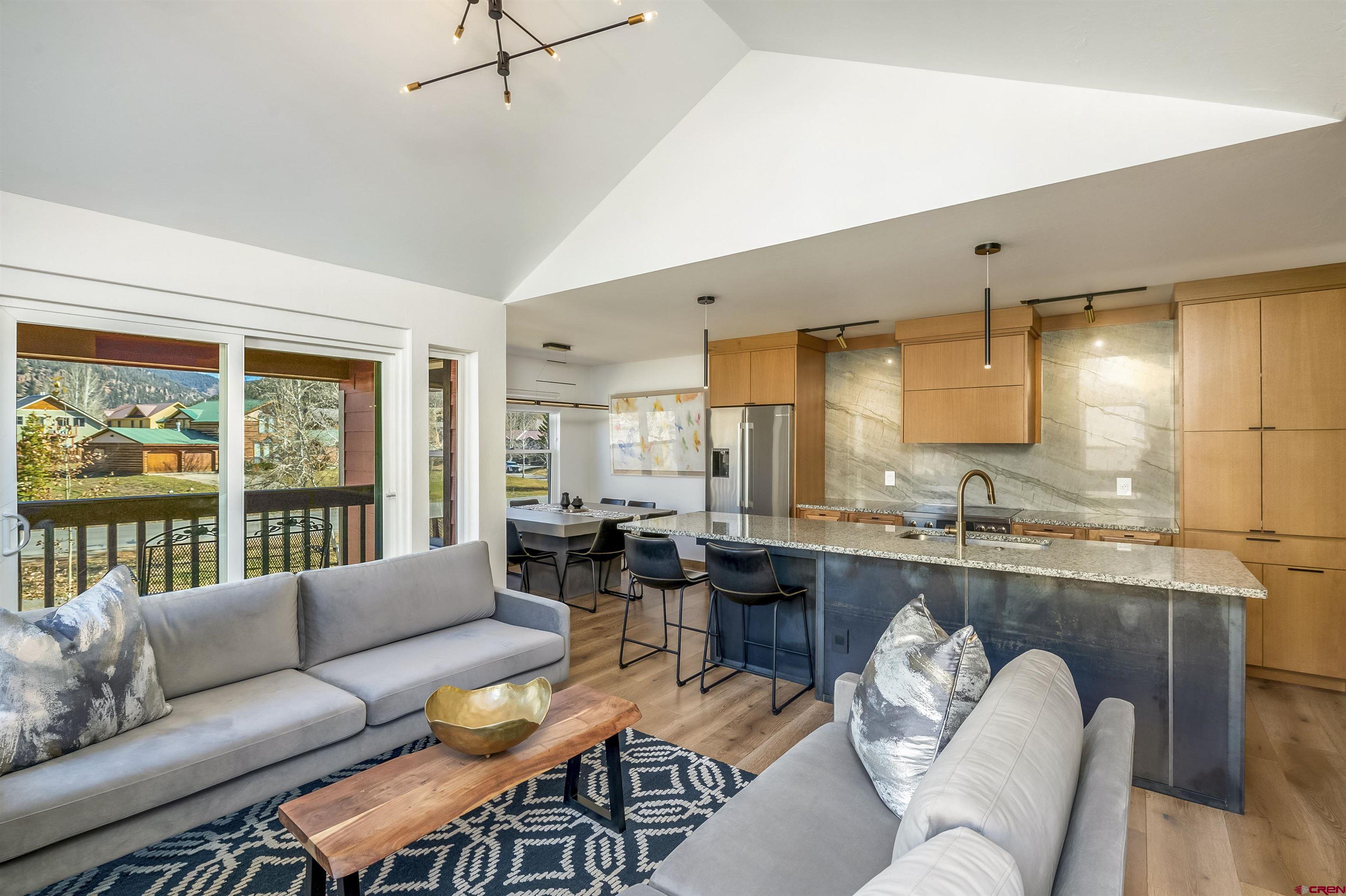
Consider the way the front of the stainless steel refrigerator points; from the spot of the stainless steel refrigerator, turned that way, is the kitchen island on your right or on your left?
on your left

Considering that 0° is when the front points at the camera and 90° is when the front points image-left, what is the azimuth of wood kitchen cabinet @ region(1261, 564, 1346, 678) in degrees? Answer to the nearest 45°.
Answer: approximately 0°

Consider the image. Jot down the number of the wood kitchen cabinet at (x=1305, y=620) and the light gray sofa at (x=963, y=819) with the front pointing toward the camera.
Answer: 1

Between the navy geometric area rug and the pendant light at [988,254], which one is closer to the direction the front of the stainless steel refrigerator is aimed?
the navy geometric area rug

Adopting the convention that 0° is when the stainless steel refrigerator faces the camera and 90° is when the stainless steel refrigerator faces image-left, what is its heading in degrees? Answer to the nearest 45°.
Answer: approximately 45°

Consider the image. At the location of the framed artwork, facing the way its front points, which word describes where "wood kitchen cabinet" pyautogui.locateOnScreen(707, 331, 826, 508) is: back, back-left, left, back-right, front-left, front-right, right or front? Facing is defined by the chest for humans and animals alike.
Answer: left

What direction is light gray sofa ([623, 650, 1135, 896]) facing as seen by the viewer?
to the viewer's left

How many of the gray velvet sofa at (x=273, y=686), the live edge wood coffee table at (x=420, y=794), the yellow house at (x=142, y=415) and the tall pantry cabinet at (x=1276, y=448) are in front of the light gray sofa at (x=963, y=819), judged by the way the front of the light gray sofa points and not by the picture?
3

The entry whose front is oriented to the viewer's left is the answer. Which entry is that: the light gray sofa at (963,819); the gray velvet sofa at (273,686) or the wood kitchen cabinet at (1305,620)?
the light gray sofa

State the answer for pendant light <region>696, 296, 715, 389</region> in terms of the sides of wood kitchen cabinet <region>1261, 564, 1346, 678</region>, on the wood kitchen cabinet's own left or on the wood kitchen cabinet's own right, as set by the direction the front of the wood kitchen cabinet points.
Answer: on the wood kitchen cabinet's own right

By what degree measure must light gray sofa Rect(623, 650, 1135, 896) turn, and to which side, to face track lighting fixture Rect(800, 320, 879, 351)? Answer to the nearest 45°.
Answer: approximately 90° to its right
